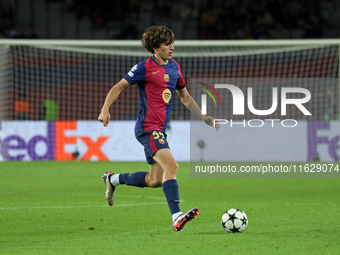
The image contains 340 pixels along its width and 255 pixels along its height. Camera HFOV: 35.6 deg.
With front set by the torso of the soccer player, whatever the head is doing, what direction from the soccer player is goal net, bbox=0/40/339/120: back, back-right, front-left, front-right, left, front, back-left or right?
back-left

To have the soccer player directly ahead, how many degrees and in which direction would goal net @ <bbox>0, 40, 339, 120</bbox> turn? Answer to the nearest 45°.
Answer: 0° — it already faces them

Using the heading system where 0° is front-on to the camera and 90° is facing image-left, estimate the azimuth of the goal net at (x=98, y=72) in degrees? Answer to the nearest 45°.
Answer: approximately 0°

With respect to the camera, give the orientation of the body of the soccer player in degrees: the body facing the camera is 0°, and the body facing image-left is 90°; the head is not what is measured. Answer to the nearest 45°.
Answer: approximately 315°
